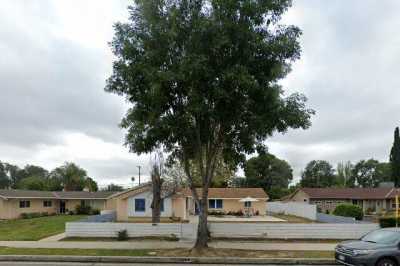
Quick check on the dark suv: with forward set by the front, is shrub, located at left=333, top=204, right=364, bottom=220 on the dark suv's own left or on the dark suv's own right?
on the dark suv's own right

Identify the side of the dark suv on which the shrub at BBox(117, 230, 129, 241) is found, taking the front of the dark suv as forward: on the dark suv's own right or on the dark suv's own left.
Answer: on the dark suv's own right

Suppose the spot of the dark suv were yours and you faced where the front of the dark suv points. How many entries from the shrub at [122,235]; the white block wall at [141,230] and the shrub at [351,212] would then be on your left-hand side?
0

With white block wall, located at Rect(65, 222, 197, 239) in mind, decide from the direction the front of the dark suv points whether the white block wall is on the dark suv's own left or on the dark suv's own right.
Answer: on the dark suv's own right

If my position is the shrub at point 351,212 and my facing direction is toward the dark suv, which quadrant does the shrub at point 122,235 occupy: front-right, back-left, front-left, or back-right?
front-right

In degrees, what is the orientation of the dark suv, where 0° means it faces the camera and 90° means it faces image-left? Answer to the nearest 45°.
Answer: approximately 45°

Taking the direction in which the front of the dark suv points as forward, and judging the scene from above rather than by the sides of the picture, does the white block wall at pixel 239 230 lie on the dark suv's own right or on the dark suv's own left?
on the dark suv's own right

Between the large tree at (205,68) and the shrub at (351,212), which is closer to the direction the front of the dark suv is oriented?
the large tree
